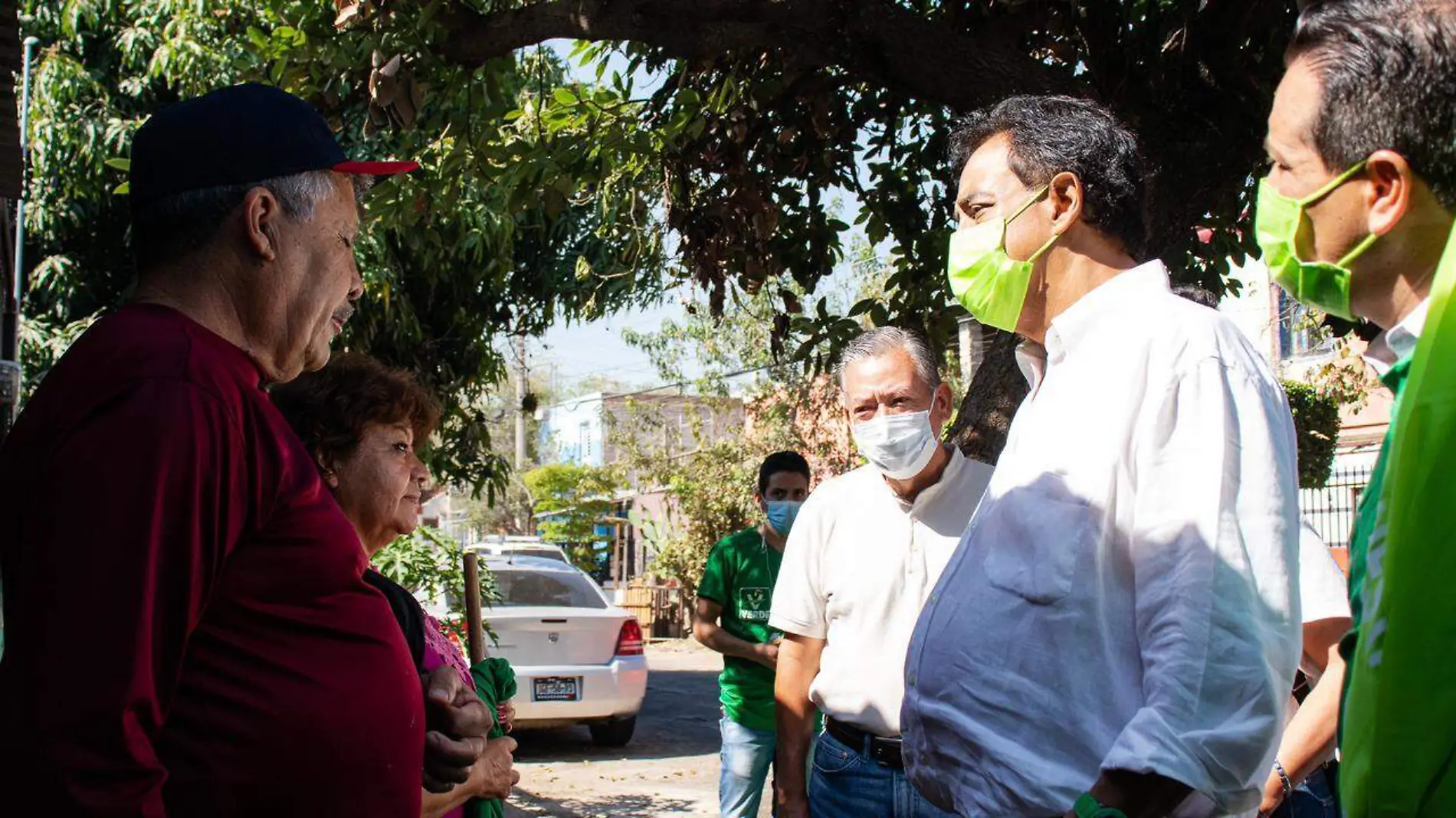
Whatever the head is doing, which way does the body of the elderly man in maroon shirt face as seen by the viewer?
to the viewer's right

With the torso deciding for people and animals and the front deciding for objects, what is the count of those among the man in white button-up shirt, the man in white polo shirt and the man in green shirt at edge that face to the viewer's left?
2

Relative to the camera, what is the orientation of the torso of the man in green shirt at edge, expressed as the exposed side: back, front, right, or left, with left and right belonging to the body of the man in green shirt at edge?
left

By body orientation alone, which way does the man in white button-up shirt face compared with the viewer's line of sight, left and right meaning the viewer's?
facing to the left of the viewer

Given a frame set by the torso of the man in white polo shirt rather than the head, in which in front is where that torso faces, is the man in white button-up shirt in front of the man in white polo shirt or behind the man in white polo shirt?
in front

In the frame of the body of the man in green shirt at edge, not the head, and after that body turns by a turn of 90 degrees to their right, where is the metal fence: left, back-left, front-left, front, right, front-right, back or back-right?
front

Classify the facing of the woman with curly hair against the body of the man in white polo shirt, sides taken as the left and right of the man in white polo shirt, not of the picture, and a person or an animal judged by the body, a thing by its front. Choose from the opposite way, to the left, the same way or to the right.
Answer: to the left

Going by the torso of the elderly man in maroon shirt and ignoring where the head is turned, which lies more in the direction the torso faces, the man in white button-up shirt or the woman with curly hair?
the man in white button-up shirt

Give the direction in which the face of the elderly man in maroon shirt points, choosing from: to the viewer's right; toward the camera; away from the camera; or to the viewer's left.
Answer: to the viewer's right

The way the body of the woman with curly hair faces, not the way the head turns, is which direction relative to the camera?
to the viewer's right

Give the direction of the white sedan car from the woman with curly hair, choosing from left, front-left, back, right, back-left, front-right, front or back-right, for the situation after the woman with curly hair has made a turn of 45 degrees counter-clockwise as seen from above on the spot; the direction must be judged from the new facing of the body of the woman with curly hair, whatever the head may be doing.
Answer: front-left

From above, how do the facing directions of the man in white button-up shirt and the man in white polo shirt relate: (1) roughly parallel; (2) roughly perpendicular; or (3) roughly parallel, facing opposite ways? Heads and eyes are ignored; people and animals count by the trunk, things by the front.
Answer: roughly perpendicular

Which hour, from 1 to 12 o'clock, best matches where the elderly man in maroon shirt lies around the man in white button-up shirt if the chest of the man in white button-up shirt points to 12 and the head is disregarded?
The elderly man in maroon shirt is roughly at 11 o'clock from the man in white button-up shirt.

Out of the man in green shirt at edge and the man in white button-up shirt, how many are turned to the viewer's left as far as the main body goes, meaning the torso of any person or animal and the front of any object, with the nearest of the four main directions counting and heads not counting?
2

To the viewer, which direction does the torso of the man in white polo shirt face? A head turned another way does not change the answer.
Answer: toward the camera
